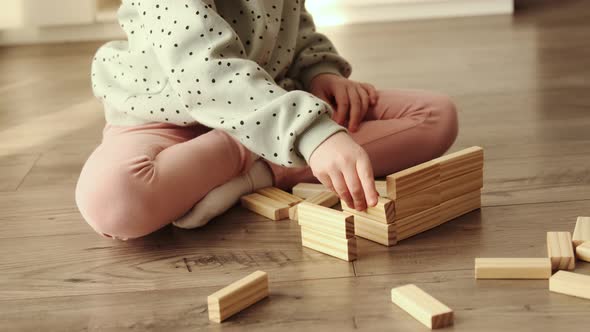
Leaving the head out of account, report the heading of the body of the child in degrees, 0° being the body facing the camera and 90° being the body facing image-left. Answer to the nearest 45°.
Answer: approximately 315°
